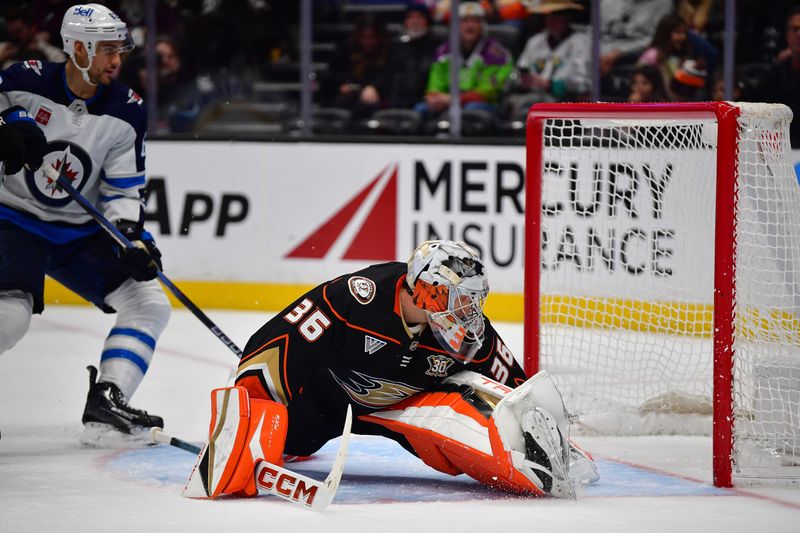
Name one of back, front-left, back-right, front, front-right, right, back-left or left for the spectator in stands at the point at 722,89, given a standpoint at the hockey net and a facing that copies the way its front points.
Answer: back-right

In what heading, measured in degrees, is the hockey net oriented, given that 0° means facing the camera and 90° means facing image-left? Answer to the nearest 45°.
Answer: approximately 45°

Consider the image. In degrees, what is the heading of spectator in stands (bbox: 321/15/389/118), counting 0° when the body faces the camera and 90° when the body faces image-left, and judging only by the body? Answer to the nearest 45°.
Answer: approximately 0°

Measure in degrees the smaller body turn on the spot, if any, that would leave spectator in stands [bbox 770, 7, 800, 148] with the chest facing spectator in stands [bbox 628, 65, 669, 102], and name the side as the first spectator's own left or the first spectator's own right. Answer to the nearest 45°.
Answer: approximately 90° to the first spectator's own right

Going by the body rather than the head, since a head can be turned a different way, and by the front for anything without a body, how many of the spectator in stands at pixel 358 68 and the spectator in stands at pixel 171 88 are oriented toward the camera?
2

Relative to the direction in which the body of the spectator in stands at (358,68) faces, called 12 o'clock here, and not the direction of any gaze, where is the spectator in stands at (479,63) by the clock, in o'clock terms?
the spectator in stands at (479,63) is roughly at 10 o'clock from the spectator in stands at (358,68).

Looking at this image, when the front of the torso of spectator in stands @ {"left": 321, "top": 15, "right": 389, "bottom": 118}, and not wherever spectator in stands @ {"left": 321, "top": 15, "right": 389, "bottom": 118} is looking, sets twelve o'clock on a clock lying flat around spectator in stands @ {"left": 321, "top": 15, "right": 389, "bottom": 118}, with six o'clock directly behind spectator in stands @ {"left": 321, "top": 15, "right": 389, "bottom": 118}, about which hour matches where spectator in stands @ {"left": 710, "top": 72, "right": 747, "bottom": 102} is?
spectator in stands @ {"left": 710, "top": 72, "right": 747, "bottom": 102} is roughly at 10 o'clock from spectator in stands @ {"left": 321, "top": 15, "right": 389, "bottom": 118}.

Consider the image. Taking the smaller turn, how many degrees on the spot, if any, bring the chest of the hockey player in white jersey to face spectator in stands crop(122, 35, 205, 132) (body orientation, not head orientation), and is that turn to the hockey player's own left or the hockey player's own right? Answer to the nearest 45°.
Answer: approximately 135° to the hockey player's own left

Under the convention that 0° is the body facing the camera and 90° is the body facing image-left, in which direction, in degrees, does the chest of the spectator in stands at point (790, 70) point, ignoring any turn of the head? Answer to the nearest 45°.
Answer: approximately 0°

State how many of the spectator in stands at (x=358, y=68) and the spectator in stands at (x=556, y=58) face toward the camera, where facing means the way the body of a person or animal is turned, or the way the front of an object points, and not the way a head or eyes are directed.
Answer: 2
